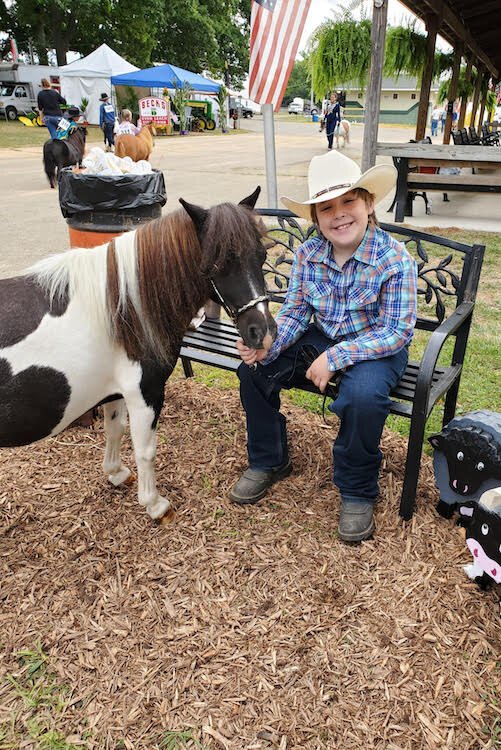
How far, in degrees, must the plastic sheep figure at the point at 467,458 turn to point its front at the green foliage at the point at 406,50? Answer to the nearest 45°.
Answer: approximately 135° to its right

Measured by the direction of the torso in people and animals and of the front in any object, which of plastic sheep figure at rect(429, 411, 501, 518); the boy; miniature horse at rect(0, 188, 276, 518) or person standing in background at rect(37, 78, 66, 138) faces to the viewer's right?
the miniature horse

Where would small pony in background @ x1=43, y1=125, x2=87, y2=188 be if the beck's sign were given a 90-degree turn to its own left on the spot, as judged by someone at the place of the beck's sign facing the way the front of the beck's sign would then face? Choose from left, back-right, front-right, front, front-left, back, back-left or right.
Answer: right

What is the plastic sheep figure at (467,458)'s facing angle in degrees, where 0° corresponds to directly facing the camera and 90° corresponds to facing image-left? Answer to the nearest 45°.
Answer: approximately 45°

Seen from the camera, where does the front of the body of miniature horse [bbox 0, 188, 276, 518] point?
to the viewer's right

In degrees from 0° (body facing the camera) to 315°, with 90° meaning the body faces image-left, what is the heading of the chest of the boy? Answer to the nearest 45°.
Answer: approximately 45°

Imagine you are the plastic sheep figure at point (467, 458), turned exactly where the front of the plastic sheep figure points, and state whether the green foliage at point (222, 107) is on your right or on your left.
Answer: on your right

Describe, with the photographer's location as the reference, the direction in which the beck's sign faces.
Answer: facing the viewer

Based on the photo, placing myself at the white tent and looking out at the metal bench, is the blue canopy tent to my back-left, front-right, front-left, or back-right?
front-left

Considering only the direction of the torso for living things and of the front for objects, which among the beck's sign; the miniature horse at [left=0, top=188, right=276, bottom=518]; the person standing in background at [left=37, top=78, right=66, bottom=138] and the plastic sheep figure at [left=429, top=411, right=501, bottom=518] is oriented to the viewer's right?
the miniature horse
